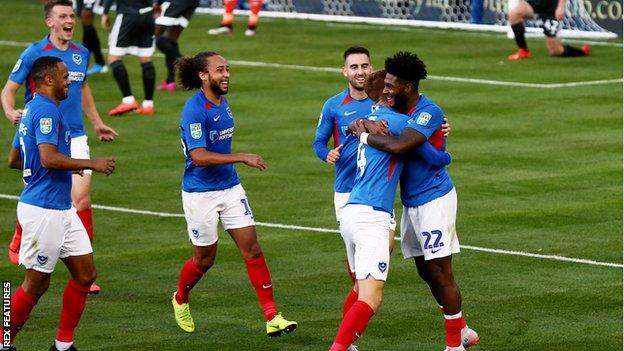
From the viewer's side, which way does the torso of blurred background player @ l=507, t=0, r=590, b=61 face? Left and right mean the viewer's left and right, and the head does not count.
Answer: facing to the left of the viewer

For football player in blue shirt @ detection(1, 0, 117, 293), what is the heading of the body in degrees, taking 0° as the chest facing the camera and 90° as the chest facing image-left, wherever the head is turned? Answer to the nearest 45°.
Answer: approximately 315°

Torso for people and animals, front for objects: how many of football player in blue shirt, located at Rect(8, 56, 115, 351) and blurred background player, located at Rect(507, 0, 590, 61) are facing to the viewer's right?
1

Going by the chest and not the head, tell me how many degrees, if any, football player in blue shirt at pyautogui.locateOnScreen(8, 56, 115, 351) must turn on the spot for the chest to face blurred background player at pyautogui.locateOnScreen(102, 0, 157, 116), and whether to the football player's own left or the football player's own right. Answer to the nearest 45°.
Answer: approximately 90° to the football player's own left

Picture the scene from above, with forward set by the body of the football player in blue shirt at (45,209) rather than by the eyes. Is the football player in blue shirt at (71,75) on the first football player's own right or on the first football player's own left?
on the first football player's own left

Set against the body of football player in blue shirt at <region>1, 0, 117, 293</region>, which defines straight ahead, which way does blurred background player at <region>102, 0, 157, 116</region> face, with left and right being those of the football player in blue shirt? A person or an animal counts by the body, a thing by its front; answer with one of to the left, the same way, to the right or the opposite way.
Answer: to the right

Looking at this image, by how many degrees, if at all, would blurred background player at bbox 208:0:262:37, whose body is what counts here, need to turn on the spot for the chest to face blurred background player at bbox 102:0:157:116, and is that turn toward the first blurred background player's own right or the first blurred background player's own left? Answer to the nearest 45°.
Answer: approximately 45° to the first blurred background player's own left

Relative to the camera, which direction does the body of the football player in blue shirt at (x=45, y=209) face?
to the viewer's right

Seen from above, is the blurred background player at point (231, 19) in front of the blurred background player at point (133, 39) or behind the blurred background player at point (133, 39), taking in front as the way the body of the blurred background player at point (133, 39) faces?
behind

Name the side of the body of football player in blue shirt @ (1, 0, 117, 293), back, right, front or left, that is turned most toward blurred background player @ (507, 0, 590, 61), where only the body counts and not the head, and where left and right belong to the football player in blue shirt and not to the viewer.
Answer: left
